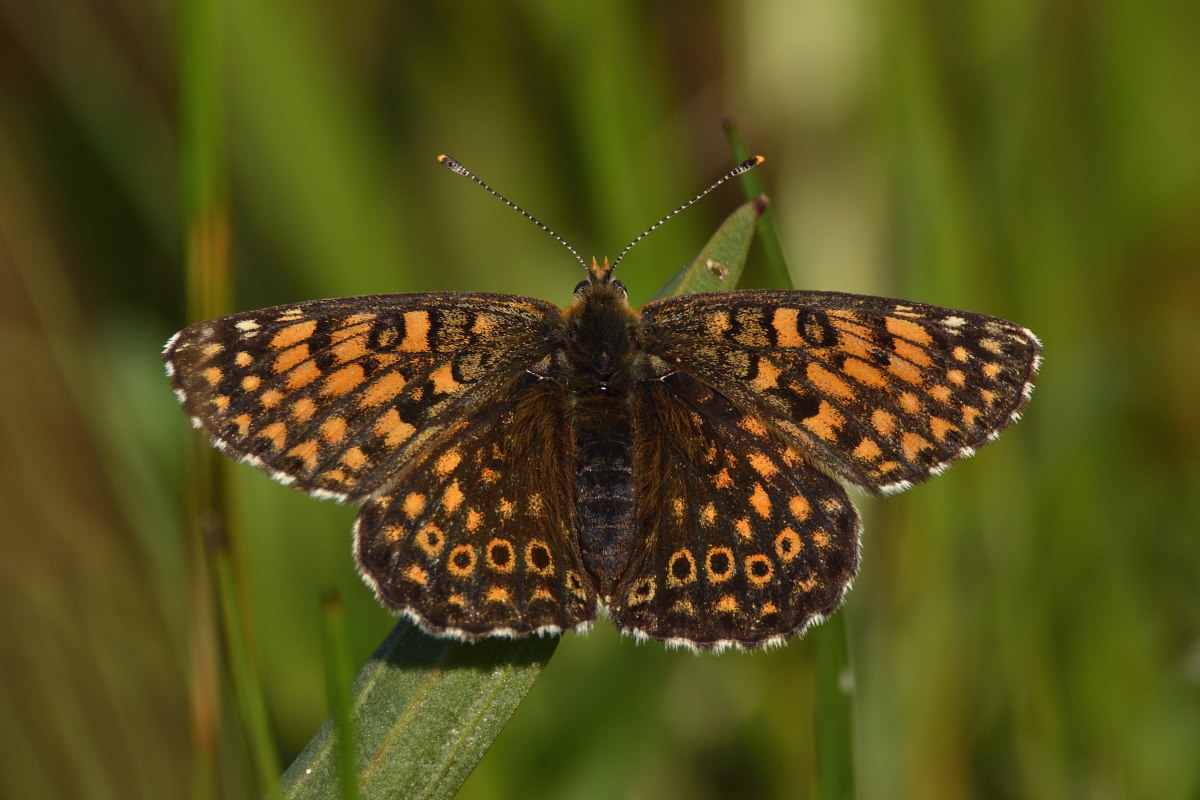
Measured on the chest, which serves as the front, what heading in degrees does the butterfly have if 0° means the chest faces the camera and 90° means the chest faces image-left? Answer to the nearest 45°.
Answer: approximately 180°
